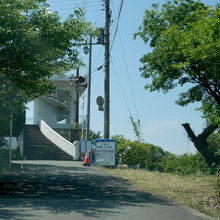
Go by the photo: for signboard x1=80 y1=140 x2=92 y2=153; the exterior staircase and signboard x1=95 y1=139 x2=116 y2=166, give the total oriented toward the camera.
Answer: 3

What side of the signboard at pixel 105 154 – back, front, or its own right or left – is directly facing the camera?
front

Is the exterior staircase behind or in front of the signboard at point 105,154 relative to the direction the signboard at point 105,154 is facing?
behind

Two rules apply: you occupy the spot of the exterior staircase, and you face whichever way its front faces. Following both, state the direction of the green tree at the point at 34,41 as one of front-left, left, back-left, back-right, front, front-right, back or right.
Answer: front

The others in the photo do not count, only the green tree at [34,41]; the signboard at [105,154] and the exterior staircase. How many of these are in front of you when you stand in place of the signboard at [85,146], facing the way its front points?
2

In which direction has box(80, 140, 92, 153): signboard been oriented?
toward the camera

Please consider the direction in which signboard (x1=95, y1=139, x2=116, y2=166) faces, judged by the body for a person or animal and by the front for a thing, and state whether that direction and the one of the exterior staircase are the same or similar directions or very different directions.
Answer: same or similar directions

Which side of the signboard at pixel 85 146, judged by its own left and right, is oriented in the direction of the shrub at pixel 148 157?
left

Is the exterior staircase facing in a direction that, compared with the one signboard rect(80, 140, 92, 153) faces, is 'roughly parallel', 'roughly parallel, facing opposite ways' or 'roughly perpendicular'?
roughly parallel

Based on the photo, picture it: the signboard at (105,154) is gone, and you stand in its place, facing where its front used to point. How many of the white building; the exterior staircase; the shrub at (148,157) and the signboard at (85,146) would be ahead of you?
0

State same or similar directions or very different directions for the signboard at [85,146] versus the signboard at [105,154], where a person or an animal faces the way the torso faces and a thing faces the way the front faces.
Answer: same or similar directions

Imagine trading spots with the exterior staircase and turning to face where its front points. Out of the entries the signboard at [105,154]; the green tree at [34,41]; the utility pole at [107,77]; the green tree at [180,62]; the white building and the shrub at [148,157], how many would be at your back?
1

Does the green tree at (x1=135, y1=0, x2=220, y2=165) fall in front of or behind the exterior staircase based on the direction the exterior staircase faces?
in front

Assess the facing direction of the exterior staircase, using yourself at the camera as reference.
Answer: facing the viewer

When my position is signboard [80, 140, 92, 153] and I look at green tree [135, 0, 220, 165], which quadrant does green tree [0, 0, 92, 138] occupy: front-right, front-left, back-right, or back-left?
front-right
